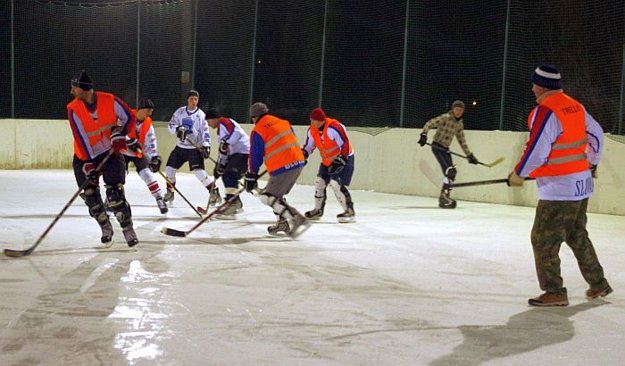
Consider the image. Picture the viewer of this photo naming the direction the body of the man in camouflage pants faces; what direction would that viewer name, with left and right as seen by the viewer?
facing away from the viewer and to the left of the viewer

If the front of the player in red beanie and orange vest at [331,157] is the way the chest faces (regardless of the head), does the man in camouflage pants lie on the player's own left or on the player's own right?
on the player's own left

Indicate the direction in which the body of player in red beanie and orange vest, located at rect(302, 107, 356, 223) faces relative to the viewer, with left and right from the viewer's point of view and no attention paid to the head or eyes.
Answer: facing the viewer and to the left of the viewer

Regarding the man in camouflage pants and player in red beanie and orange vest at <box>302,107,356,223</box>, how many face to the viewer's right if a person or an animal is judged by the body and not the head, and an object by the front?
0

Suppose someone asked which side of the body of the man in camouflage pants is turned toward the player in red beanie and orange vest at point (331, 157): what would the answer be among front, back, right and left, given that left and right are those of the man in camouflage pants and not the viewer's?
front

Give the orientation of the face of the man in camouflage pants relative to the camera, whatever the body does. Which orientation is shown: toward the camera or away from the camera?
away from the camera

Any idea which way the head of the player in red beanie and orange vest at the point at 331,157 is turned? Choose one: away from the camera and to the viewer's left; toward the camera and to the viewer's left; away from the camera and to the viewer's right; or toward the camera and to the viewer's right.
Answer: toward the camera and to the viewer's left

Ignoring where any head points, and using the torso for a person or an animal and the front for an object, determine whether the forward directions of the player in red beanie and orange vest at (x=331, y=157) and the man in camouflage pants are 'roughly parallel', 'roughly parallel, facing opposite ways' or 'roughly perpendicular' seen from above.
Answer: roughly perpendicular
